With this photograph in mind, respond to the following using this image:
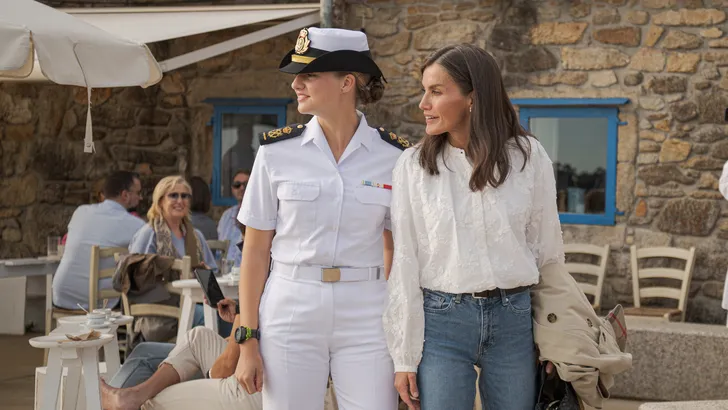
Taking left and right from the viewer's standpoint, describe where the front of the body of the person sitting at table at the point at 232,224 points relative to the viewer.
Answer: facing the viewer and to the left of the viewer

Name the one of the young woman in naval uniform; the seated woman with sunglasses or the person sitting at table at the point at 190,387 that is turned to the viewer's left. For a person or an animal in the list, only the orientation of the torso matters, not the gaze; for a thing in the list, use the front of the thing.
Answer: the person sitting at table

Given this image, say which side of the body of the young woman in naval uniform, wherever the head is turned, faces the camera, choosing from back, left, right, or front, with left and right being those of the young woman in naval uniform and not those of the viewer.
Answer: front

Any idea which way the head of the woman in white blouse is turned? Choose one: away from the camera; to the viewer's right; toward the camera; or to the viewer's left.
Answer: to the viewer's left

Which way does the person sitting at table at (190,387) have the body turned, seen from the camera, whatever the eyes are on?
to the viewer's left

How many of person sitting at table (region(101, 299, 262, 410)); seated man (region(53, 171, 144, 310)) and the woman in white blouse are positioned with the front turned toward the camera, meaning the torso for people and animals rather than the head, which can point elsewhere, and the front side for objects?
1

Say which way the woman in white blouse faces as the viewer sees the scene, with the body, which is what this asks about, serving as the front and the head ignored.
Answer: toward the camera
